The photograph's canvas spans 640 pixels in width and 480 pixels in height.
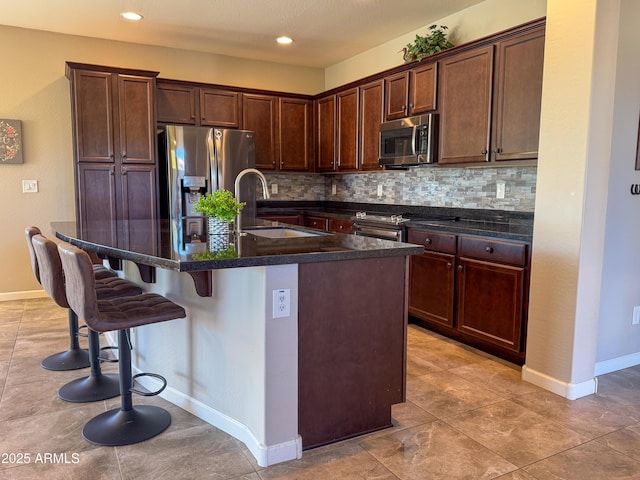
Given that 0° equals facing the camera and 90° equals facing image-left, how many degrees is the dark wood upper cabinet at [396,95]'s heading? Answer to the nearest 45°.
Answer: approximately 45°

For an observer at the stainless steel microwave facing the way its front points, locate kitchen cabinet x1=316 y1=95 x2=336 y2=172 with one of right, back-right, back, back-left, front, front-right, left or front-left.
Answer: right

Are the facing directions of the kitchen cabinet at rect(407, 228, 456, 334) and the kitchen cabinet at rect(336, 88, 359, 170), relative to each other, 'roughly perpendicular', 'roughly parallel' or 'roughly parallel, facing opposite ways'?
roughly parallel

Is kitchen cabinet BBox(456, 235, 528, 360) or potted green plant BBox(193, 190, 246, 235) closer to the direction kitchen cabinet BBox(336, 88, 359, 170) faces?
the potted green plant

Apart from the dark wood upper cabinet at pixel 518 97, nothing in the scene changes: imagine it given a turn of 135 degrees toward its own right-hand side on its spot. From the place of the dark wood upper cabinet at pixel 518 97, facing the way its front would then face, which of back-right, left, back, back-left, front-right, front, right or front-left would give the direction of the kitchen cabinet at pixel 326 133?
front-left

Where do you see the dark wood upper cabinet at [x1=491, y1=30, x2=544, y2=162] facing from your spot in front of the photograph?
facing the viewer and to the left of the viewer

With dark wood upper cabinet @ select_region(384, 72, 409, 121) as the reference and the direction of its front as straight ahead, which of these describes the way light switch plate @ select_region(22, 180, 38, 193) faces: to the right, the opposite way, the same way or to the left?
to the left

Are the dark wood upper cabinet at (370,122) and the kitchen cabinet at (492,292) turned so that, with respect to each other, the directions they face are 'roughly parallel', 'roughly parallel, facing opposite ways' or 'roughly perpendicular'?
roughly parallel

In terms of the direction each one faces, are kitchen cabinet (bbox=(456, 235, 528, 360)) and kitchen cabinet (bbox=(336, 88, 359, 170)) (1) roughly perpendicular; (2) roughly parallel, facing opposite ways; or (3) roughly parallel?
roughly parallel

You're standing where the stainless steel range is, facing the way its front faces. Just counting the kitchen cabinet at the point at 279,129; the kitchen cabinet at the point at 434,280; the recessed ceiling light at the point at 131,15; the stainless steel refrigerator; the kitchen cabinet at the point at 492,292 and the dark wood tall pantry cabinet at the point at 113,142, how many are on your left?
2

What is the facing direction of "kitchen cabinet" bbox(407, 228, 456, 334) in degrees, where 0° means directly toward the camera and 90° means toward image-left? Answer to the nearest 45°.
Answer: approximately 45°

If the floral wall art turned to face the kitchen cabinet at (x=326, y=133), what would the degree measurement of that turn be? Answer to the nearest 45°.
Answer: approximately 90° to its left

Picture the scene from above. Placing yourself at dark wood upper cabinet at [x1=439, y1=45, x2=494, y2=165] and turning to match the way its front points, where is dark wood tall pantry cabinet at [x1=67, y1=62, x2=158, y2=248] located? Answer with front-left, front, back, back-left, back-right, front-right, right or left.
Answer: front-right

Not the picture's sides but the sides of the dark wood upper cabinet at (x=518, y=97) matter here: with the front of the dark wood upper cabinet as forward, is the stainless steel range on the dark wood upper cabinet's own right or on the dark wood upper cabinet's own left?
on the dark wood upper cabinet's own right

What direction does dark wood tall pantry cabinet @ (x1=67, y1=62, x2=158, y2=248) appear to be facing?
toward the camera

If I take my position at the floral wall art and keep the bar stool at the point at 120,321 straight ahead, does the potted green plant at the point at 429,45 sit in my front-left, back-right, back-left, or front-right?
front-left
